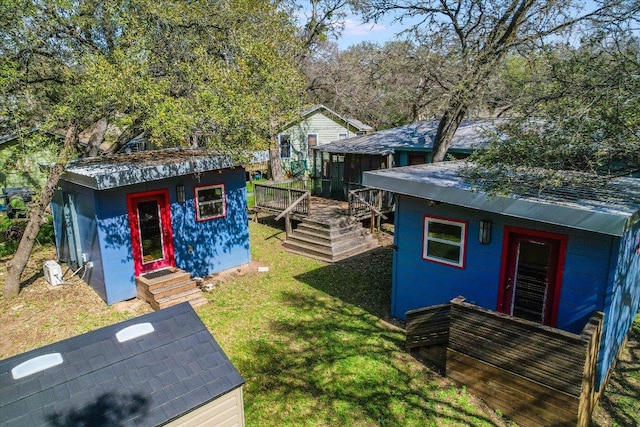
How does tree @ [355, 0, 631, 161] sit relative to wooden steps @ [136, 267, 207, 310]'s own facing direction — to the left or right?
on its left

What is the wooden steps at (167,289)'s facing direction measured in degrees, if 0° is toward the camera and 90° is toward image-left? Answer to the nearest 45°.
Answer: approximately 315°

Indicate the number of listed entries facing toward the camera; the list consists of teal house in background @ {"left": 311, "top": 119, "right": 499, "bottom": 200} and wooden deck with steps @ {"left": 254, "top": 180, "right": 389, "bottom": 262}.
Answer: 2

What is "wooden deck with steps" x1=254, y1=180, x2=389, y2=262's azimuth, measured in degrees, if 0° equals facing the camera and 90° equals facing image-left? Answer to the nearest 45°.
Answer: approximately 0°

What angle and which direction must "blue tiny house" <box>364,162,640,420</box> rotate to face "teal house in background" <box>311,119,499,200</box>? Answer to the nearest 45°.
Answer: approximately 90° to its right

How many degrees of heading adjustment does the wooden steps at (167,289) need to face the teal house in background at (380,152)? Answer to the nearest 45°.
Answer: approximately 90° to its left

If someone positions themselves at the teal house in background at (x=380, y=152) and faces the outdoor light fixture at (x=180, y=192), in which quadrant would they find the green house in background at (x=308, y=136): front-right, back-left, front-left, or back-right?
back-right

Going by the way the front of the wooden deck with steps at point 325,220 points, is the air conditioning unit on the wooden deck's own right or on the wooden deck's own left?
on the wooden deck's own right

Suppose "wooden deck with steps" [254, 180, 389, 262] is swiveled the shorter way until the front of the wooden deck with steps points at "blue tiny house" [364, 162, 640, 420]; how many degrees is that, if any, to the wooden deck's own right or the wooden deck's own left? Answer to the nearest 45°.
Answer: approximately 45° to the wooden deck's own left

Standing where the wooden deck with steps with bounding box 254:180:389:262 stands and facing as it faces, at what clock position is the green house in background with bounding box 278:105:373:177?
The green house in background is roughly at 6 o'clock from the wooden deck with steps.

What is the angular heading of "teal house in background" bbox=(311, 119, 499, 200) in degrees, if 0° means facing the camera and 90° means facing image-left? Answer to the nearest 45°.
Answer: approximately 0°
